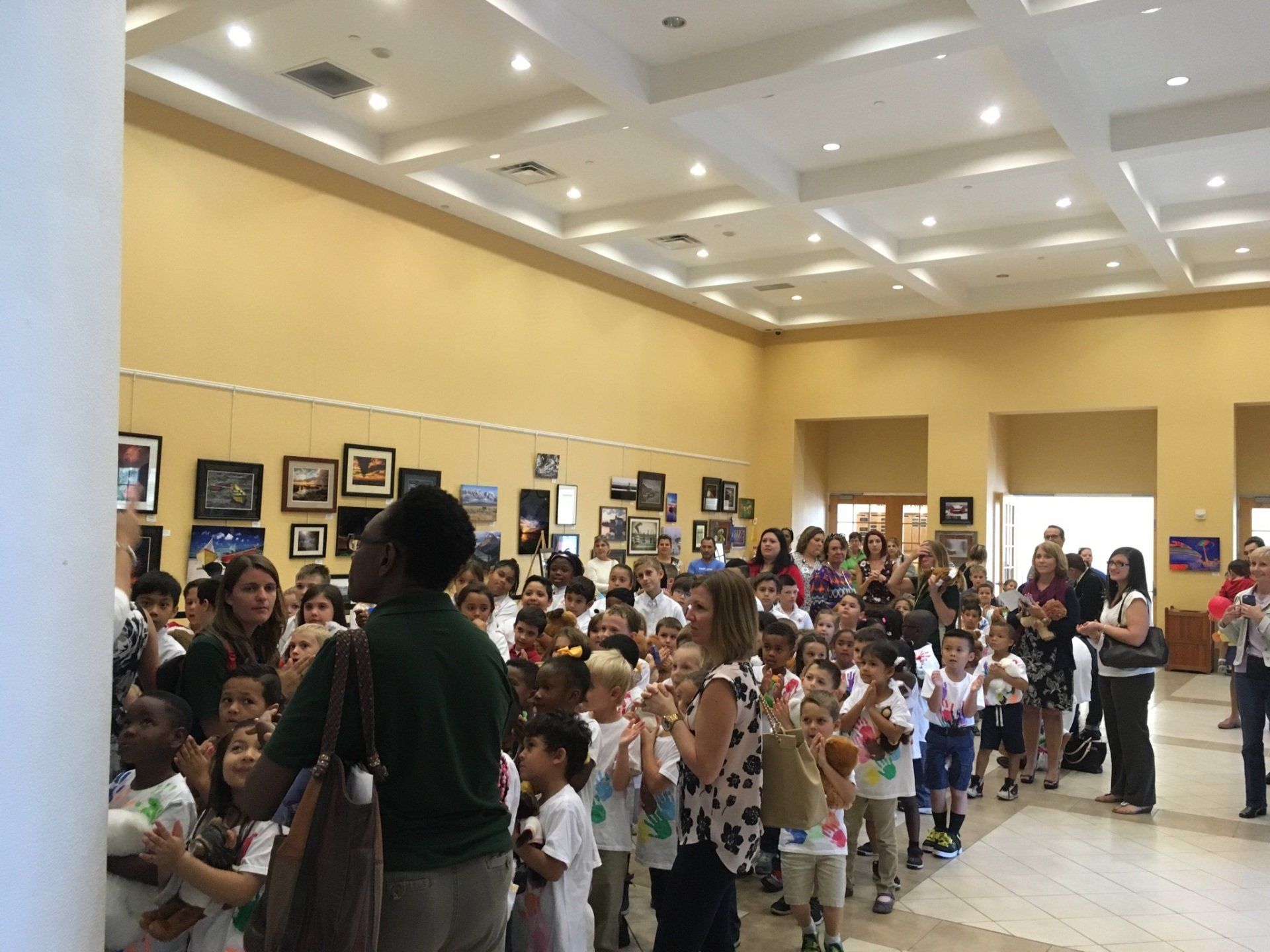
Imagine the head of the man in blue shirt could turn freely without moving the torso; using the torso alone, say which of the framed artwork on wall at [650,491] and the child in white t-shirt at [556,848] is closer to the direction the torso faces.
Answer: the child in white t-shirt

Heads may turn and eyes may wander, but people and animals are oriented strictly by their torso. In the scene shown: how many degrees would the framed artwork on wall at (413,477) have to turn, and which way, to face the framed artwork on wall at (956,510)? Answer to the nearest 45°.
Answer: approximately 90° to its left

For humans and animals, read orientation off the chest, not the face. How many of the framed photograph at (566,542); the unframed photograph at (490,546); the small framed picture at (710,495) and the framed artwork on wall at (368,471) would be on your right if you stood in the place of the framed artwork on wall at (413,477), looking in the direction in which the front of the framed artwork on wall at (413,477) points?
1

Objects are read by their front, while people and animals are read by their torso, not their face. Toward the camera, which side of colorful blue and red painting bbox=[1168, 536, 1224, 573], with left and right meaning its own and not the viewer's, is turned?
front

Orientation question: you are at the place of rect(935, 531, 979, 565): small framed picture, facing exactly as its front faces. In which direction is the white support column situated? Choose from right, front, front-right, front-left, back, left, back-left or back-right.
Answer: front

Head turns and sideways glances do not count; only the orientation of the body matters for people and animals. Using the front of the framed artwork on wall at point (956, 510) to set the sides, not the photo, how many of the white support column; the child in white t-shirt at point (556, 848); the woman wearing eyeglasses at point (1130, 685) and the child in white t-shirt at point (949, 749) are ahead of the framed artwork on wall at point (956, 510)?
4

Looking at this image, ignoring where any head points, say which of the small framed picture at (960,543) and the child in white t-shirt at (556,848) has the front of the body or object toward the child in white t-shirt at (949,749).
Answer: the small framed picture

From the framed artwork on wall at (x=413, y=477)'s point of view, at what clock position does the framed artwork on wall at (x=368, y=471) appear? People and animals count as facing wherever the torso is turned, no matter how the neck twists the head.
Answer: the framed artwork on wall at (x=368, y=471) is roughly at 3 o'clock from the framed artwork on wall at (x=413, y=477).

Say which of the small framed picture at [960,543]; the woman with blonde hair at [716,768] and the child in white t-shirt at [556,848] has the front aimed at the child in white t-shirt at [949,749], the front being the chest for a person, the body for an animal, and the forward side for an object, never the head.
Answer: the small framed picture

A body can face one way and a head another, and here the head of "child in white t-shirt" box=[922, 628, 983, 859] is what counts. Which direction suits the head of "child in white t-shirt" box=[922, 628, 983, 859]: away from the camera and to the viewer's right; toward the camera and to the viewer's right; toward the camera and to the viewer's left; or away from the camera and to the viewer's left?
toward the camera and to the viewer's left

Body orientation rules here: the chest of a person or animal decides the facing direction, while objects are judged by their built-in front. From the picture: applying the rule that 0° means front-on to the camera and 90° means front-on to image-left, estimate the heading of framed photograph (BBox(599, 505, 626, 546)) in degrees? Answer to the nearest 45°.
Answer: approximately 315°

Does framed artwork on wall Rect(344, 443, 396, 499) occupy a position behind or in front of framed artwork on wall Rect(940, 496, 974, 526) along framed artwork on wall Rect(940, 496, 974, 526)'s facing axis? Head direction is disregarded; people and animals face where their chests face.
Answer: in front

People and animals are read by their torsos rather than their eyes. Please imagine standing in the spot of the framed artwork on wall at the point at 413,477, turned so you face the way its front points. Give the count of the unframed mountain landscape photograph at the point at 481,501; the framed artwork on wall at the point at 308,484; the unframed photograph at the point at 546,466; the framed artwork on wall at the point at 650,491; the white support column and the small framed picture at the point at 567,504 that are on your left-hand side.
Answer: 4

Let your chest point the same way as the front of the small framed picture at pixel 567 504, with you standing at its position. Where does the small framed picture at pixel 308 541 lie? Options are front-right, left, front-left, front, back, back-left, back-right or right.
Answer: right

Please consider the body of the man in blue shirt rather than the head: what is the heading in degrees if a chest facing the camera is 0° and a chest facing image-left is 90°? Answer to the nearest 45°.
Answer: approximately 0°

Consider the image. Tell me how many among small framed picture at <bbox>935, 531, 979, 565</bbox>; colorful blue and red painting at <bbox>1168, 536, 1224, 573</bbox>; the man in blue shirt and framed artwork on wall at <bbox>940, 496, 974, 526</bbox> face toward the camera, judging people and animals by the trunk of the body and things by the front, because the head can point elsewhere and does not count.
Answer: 4

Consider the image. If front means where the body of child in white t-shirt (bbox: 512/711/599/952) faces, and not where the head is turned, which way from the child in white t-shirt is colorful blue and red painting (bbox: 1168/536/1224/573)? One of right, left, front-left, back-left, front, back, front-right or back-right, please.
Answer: back-right

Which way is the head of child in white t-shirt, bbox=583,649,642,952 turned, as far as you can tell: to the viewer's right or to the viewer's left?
to the viewer's left

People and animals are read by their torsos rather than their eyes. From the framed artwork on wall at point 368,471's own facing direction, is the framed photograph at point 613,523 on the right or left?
on its left
